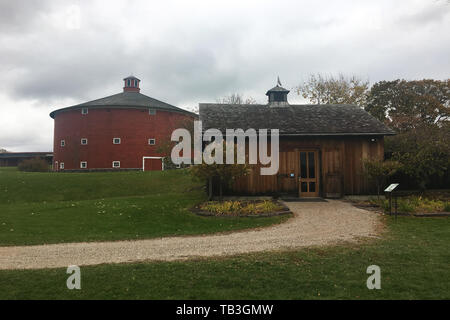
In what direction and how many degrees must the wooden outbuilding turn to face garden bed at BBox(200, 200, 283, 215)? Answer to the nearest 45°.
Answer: approximately 45° to its right

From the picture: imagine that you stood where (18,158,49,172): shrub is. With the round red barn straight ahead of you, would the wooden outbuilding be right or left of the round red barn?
right

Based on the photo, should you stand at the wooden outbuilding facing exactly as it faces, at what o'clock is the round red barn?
The round red barn is roughly at 4 o'clock from the wooden outbuilding.

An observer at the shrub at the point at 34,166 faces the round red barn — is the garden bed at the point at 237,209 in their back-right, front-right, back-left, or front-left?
front-right

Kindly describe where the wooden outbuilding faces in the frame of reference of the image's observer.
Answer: facing the viewer

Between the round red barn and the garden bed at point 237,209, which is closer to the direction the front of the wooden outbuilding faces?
the garden bed

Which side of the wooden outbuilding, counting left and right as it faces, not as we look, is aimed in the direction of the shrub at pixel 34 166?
right
